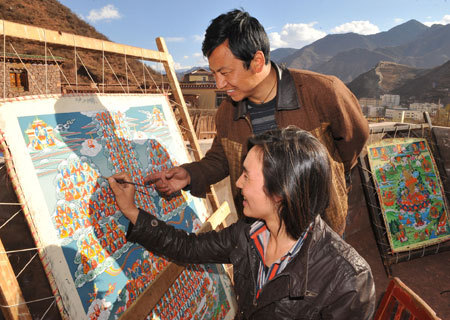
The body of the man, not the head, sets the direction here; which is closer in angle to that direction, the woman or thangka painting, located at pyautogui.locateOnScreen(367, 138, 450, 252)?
the woman

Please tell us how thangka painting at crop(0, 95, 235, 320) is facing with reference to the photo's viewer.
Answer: facing the viewer and to the right of the viewer

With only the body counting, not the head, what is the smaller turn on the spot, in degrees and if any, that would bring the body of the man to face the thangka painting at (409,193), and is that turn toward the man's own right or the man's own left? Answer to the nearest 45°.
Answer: approximately 180°

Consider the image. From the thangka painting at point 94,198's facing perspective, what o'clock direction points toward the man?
The man is roughly at 10 o'clock from the thangka painting.

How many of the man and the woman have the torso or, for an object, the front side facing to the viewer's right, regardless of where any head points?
0

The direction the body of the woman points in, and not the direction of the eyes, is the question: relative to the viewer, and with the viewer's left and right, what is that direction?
facing the viewer and to the left of the viewer

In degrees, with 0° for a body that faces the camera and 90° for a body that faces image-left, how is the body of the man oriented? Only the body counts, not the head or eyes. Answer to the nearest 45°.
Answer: approximately 45°

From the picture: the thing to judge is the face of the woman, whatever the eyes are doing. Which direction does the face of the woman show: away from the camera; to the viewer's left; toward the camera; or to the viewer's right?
to the viewer's left

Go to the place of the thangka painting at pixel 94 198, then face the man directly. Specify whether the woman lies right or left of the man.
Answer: right

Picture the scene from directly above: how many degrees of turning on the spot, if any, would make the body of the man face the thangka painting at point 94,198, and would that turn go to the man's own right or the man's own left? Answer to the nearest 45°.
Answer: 0° — they already face it

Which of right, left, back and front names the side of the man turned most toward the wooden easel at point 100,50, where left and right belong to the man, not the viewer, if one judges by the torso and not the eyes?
front

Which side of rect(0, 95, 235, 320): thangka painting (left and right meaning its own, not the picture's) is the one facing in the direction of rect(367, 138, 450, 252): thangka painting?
left
